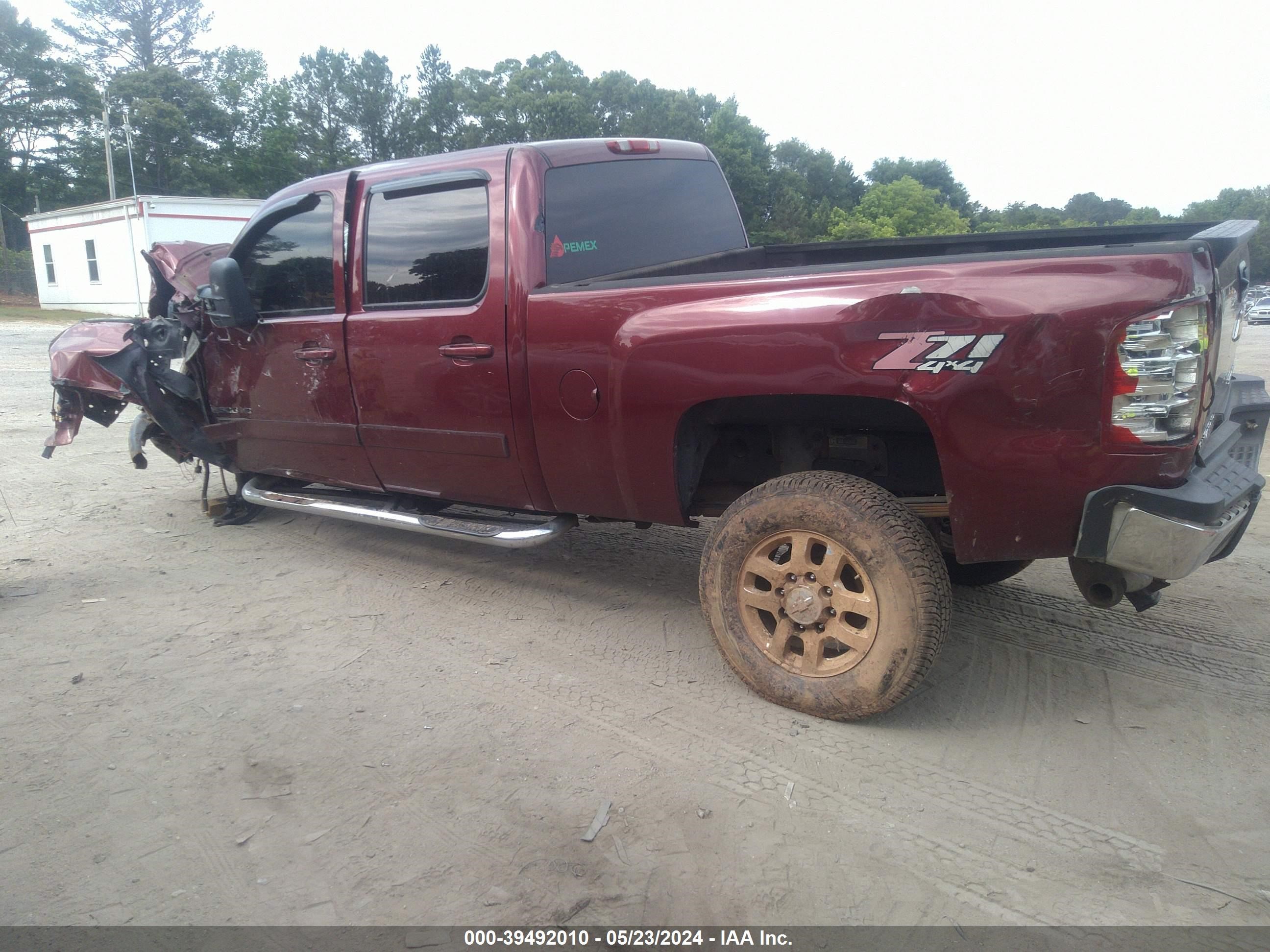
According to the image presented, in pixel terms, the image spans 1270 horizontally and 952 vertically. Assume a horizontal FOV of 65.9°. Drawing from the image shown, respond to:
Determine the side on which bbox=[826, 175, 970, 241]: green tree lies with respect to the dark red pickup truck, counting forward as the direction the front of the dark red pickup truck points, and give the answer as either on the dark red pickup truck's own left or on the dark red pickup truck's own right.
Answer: on the dark red pickup truck's own right

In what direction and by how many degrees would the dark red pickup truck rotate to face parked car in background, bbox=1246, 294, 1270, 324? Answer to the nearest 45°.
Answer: approximately 90° to its right

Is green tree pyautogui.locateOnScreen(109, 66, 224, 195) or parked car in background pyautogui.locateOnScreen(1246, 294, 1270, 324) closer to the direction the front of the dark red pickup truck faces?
the green tree

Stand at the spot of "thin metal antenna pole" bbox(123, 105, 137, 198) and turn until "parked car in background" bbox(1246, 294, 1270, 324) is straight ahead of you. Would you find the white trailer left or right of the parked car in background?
right

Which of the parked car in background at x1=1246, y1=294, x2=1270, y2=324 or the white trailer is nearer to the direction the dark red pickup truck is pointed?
the white trailer

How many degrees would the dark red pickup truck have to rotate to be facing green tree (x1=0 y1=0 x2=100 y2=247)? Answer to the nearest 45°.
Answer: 0° — it already faces it

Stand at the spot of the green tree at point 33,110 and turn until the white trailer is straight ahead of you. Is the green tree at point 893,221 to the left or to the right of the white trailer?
left

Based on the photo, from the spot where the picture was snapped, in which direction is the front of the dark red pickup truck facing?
facing away from the viewer and to the left of the viewer
